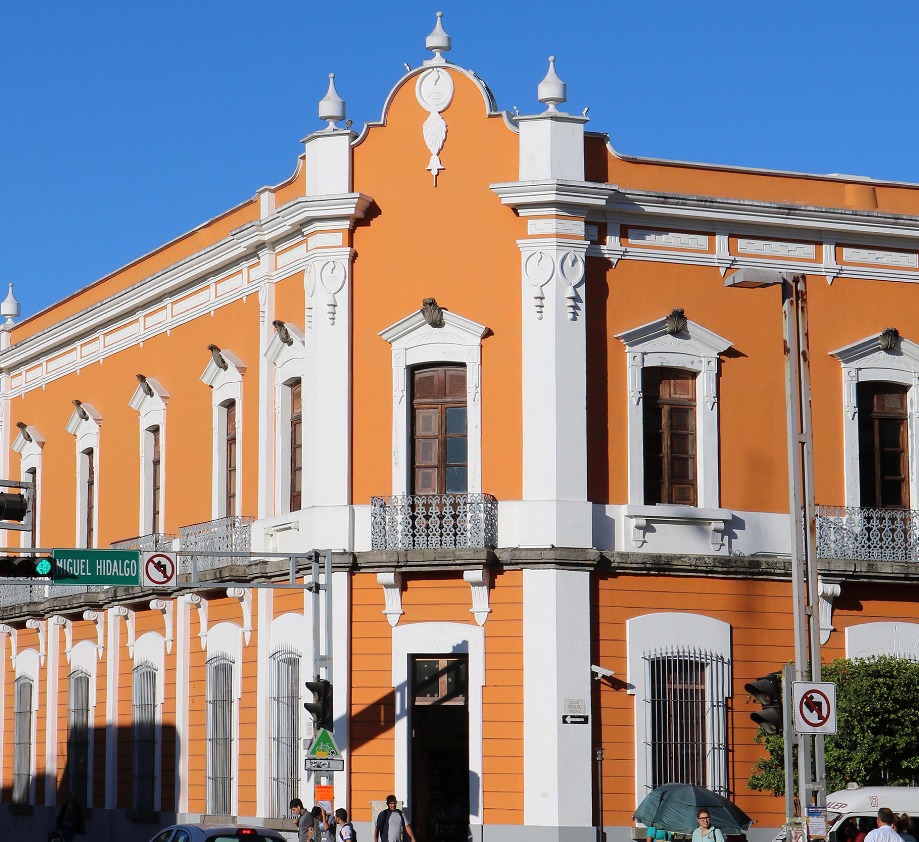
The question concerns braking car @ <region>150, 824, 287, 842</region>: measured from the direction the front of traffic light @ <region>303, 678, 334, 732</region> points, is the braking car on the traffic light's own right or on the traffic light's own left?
on the traffic light's own left

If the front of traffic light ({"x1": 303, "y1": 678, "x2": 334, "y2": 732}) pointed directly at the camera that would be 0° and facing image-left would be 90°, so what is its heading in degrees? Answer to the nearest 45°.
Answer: approximately 90°

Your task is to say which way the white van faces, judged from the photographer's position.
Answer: facing to the left of the viewer

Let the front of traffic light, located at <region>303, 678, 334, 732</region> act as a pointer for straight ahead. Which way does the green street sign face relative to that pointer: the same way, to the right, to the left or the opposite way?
to the left

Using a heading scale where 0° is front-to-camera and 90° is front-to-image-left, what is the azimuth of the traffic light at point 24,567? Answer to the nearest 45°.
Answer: approximately 0°

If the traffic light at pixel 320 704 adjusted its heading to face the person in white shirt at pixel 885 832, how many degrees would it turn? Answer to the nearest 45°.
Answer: approximately 135° to its left

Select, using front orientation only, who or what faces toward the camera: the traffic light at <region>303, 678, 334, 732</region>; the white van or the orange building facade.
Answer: the orange building facade

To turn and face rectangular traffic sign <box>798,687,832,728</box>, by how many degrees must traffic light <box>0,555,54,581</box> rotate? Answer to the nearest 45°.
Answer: approximately 45° to its left

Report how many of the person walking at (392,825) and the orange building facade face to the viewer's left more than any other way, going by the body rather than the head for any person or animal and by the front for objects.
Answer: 0

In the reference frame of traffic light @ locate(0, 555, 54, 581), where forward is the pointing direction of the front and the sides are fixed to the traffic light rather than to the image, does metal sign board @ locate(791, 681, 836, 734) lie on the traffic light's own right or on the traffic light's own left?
on the traffic light's own left

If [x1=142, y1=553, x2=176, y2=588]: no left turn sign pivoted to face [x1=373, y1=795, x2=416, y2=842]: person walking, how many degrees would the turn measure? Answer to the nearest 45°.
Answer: approximately 45° to its left

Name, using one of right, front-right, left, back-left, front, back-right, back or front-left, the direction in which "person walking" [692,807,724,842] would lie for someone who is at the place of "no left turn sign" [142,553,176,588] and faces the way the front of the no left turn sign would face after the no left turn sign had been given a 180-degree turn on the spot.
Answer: back-right
